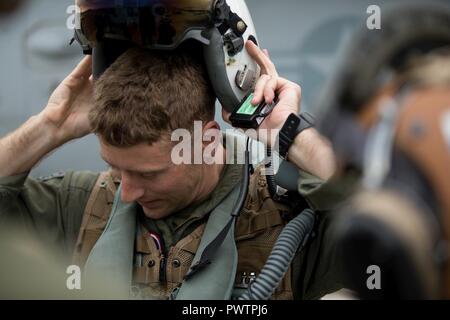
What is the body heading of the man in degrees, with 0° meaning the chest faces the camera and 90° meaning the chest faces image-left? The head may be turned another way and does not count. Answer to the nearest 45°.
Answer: approximately 45°

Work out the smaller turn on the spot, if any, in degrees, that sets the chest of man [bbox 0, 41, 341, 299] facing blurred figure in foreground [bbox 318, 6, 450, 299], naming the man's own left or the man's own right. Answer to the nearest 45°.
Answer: approximately 45° to the man's own left
